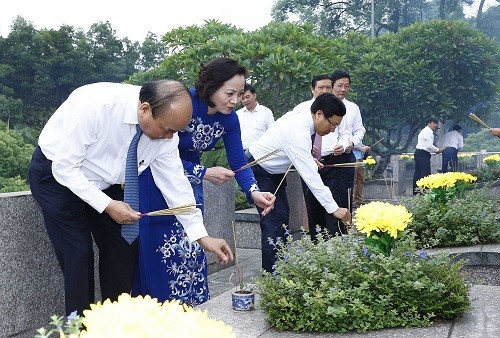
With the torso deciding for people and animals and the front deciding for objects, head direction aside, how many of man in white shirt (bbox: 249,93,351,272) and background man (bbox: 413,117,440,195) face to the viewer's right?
2

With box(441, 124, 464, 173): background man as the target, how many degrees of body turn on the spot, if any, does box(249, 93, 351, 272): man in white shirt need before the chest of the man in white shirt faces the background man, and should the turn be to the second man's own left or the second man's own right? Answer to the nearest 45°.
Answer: approximately 90° to the second man's own left

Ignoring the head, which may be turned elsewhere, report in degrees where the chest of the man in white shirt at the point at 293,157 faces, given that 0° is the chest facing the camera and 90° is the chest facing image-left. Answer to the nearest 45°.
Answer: approximately 270°

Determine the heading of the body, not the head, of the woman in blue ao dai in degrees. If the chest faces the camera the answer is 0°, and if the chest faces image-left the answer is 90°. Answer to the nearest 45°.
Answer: approximately 315°

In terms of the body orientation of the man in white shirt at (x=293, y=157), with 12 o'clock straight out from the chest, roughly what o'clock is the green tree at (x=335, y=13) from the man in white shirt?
The green tree is roughly at 9 o'clock from the man in white shirt.

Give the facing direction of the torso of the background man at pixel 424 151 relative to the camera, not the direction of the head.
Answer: to the viewer's right

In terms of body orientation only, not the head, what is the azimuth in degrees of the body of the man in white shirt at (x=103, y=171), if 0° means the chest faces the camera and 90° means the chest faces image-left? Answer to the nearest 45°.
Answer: approximately 315°

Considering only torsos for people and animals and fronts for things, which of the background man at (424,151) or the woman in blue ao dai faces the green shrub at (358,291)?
the woman in blue ao dai
